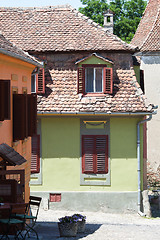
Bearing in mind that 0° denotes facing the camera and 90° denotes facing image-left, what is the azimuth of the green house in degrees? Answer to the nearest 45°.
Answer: approximately 0°

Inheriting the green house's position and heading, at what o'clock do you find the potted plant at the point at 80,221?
The potted plant is roughly at 12 o'clock from the green house.

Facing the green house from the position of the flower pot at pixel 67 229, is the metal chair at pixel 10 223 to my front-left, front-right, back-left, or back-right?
back-left

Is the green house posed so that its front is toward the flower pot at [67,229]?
yes
